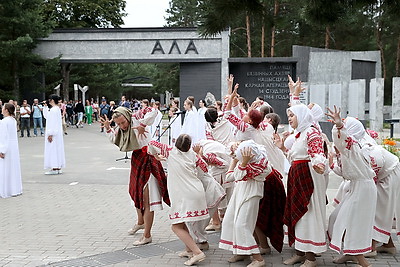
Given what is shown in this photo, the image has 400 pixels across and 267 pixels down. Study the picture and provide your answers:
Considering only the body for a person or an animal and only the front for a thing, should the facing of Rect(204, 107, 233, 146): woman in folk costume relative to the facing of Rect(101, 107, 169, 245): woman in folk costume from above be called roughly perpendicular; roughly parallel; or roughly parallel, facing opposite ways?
roughly perpendicular

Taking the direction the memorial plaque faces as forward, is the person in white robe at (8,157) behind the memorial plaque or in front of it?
in front

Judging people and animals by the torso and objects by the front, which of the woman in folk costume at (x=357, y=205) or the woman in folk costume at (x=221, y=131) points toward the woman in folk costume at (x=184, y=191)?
the woman in folk costume at (x=357, y=205)

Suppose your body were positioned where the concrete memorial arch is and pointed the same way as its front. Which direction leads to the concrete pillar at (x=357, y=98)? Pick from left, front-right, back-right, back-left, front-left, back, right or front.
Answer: front-left

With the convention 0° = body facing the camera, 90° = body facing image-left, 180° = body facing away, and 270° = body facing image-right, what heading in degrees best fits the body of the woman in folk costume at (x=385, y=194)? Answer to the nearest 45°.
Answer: approximately 90°

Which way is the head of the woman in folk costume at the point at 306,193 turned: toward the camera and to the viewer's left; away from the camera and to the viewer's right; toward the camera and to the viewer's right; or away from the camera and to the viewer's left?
toward the camera and to the viewer's left

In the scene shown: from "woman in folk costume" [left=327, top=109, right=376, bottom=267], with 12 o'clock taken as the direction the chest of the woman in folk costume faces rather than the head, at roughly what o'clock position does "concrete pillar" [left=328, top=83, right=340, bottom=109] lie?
The concrete pillar is roughly at 3 o'clock from the woman in folk costume.

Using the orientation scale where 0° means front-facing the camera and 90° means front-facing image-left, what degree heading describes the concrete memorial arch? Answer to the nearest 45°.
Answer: approximately 0°

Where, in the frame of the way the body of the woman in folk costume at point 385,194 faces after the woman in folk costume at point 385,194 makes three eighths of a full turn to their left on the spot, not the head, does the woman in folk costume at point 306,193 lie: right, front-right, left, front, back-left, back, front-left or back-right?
right

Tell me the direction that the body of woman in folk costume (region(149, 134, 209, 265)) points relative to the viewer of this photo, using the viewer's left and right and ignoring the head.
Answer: facing away from the viewer and to the left of the viewer

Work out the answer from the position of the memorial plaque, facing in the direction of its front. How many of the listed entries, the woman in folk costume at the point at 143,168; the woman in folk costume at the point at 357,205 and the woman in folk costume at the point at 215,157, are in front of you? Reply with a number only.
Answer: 3

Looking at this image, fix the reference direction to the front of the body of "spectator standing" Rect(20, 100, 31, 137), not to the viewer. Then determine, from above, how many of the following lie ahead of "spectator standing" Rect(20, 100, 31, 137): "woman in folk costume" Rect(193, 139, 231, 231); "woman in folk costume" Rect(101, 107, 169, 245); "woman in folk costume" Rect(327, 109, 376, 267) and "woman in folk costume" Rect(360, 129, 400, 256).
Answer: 4

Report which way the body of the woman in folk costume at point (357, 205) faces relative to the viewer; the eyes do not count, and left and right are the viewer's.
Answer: facing to the left of the viewer

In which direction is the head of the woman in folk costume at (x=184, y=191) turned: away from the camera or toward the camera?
away from the camera

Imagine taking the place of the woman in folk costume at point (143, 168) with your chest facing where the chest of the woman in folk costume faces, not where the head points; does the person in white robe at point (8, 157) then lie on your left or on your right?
on your right

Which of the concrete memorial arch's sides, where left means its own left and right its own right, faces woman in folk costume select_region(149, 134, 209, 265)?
front
